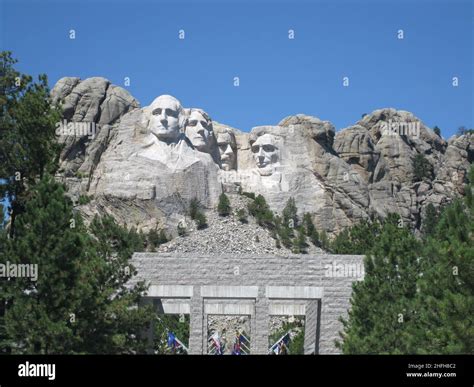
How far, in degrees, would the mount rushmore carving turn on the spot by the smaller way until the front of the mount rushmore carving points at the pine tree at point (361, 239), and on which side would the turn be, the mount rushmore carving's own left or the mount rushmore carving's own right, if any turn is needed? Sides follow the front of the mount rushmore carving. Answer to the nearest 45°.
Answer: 0° — it already faces it

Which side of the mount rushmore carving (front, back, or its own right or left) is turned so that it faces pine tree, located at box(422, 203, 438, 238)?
left

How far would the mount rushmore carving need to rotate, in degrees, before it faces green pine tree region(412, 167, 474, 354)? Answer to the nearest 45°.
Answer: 0° — it already faces it

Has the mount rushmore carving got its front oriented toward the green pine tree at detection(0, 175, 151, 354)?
yes

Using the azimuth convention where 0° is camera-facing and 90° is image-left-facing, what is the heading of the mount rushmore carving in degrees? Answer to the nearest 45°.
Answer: approximately 0°

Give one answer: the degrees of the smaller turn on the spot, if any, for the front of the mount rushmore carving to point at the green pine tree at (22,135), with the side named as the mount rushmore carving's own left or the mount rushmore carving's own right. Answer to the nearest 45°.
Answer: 0° — it already faces it

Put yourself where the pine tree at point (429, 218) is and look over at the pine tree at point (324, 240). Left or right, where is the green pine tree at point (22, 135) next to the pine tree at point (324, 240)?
left

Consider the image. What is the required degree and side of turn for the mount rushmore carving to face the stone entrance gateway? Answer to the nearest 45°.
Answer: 0° — it already faces it

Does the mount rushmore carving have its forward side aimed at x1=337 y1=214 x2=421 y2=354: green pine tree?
yes

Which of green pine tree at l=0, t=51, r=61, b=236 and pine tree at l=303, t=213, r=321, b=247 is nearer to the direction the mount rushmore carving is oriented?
the green pine tree

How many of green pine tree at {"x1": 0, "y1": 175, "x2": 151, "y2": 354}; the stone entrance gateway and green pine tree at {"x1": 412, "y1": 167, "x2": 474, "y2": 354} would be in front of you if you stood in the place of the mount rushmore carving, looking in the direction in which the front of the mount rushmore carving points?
3

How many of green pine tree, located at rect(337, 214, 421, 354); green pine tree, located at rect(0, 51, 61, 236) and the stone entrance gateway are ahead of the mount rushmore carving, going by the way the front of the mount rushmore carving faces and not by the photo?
3
